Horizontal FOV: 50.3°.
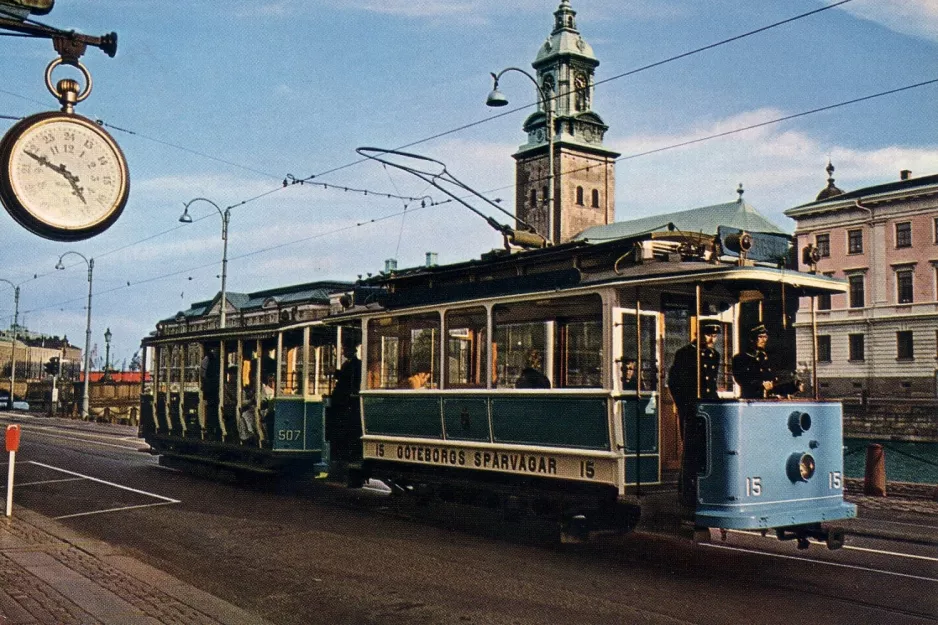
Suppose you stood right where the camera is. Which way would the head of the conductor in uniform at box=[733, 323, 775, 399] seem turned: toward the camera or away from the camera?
toward the camera

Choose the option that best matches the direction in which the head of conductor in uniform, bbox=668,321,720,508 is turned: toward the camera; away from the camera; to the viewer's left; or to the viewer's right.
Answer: toward the camera

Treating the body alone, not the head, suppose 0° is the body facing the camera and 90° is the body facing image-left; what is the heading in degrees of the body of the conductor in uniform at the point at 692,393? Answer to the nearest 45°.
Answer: approximately 315°

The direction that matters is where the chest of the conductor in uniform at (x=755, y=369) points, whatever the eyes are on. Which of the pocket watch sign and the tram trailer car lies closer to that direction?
the pocket watch sign

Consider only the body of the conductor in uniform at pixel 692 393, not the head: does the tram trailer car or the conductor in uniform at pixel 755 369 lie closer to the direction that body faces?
the conductor in uniform

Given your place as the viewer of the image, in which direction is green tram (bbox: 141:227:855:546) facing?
facing the viewer and to the right of the viewer

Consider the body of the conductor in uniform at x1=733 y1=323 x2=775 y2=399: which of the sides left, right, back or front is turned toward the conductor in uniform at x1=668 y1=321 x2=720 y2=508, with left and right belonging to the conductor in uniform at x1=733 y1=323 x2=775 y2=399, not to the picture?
right

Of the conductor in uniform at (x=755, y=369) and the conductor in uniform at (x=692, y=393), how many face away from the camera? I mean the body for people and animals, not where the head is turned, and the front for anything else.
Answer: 0

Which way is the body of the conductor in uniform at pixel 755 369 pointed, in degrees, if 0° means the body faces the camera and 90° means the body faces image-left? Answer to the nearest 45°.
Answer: approximately 315°

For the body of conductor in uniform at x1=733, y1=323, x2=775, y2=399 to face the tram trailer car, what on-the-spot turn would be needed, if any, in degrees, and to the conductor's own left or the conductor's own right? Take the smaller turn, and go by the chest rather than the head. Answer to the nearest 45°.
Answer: approximately 180°

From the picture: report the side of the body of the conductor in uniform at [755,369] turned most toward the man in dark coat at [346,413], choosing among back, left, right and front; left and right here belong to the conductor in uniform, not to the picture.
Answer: back

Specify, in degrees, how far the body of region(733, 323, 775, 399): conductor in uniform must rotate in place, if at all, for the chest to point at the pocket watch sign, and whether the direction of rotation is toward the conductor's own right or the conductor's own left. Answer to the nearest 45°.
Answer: approximately 90° to the conductor's own right

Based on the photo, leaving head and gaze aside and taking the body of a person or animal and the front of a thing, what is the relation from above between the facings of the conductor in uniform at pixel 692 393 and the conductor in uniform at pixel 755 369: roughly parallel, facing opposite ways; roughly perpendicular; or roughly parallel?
roughly parallel

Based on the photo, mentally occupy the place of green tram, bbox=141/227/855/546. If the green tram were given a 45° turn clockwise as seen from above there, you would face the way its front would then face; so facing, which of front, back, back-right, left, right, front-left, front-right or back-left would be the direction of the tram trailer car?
back-right

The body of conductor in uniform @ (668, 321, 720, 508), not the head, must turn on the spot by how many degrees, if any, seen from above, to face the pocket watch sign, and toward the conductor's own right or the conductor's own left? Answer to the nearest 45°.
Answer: approximately 90° to the conductor's own right
